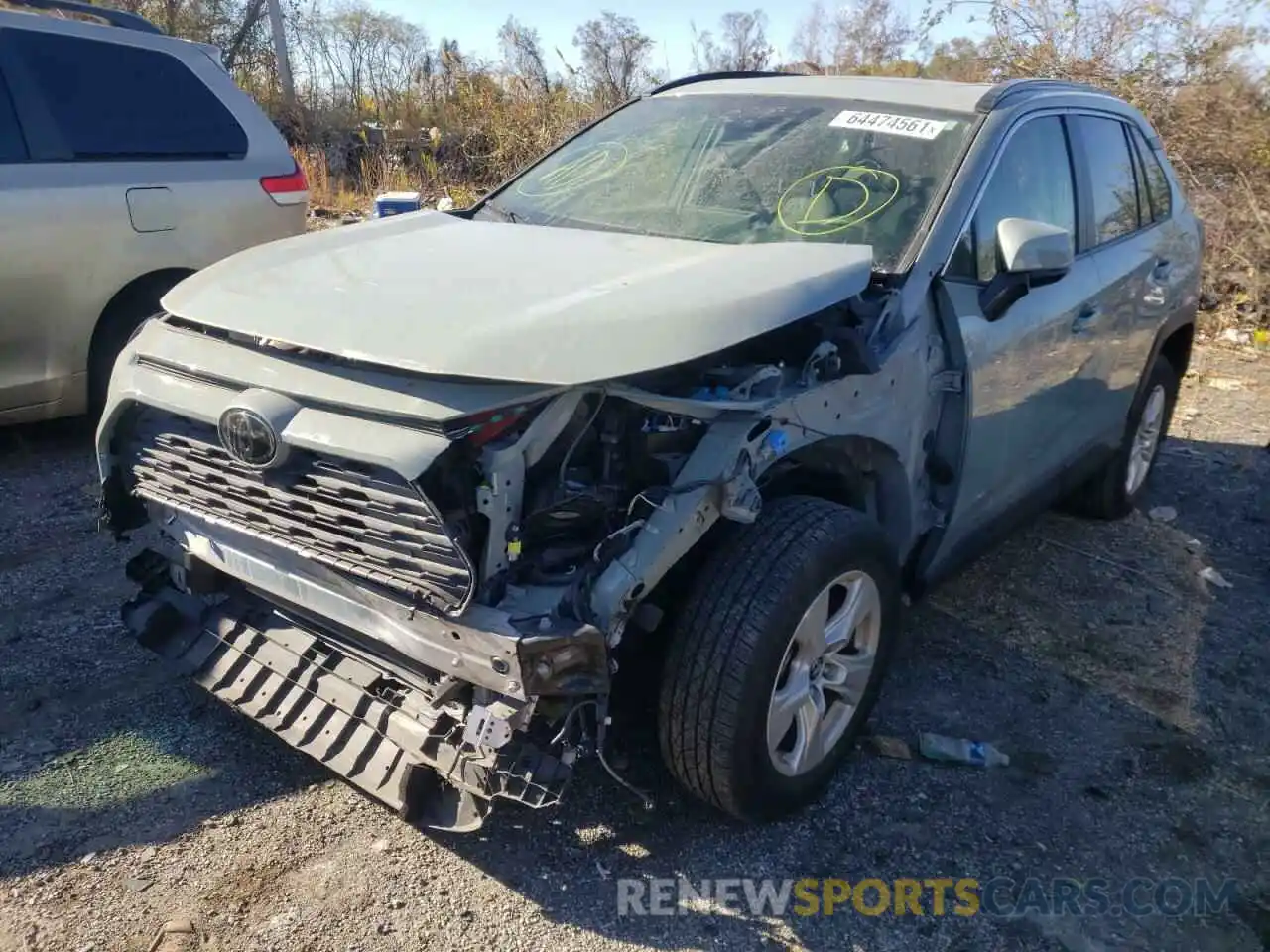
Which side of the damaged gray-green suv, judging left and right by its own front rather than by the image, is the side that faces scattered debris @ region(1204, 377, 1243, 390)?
back

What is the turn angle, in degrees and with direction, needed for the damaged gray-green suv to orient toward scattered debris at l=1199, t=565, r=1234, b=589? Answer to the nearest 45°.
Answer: approximately 180°

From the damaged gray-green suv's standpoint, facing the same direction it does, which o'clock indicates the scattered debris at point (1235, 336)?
The scattered debris is roughly at 6 o'clock from the damaged gray-green suv.

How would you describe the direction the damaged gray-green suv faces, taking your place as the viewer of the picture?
facing the viewer and to the left of the viewer

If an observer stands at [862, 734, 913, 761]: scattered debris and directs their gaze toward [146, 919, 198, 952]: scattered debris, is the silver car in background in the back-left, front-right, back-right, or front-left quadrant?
front-right

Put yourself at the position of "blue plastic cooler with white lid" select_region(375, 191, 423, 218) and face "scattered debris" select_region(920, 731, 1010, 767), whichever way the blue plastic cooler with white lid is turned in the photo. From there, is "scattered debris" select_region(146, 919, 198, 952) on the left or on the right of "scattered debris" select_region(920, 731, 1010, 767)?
right

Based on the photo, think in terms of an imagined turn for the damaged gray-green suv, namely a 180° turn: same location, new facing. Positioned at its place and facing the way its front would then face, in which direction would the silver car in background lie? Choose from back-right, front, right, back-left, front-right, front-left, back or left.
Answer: left

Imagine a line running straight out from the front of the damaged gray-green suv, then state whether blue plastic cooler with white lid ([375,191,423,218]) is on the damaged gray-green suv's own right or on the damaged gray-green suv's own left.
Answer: on the damaged gray-green suv's own right
